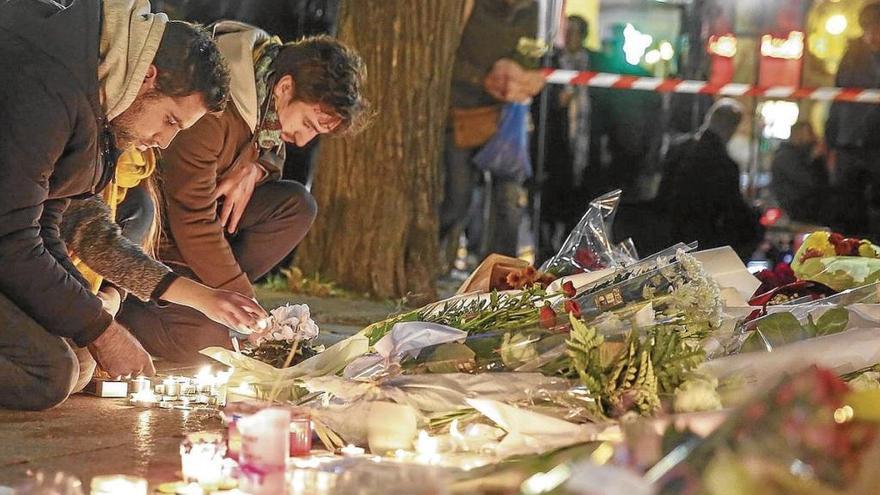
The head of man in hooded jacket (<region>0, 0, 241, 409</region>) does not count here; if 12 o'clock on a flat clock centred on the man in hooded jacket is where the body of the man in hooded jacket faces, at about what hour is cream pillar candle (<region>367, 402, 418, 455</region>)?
The cream pillar candle is roughly at 1 o'clock from the man in hooded jacket.

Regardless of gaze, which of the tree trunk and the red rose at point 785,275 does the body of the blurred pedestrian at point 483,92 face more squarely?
the red rose

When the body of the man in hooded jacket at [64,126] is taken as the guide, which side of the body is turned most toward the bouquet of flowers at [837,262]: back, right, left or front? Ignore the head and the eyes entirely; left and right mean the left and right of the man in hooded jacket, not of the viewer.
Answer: front

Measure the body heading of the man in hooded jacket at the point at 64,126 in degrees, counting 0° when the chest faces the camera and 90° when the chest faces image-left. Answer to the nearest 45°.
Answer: approximately 270°

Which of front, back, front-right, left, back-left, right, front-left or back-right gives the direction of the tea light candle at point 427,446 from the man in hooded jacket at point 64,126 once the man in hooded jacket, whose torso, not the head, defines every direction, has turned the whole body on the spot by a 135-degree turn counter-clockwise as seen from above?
back
